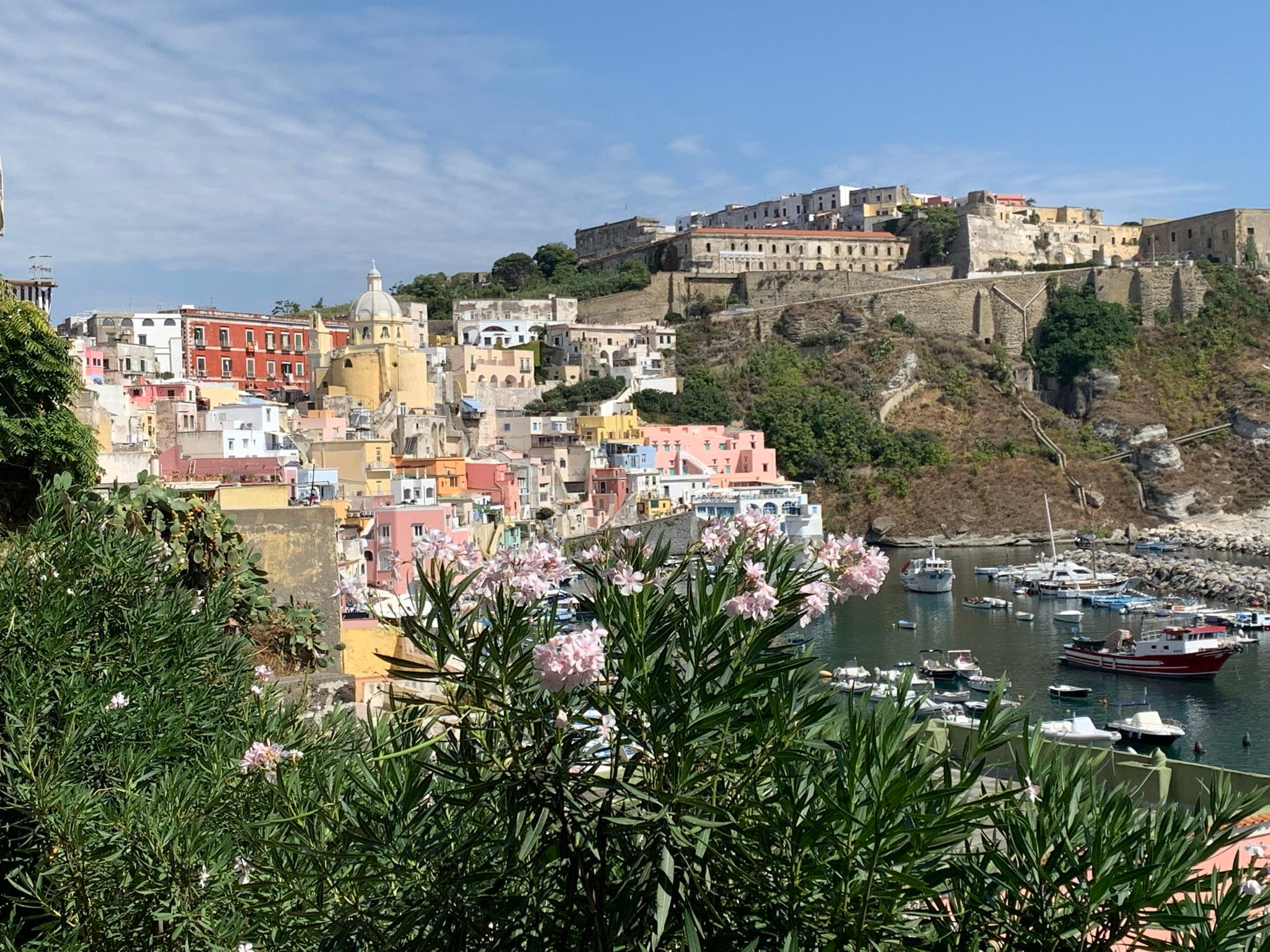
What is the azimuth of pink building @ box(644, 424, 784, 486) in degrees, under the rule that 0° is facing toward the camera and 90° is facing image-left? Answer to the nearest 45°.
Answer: approximately 0°

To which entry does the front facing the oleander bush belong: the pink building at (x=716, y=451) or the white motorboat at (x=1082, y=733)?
the pink building
